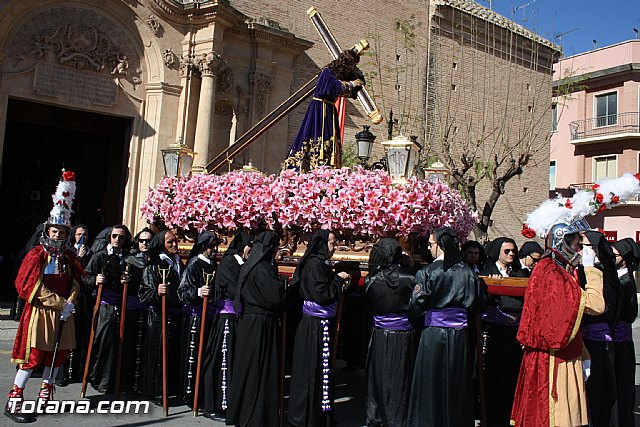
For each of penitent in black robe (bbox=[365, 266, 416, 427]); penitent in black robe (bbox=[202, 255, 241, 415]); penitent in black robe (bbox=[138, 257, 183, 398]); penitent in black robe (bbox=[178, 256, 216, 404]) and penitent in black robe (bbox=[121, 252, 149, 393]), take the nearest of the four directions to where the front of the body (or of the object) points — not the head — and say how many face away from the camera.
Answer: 1

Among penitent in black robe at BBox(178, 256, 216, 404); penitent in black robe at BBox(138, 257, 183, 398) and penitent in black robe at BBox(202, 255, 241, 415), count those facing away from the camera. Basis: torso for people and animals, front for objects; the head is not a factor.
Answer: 0

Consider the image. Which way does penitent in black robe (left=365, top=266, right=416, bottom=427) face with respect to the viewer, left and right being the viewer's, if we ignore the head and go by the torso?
facing away from the viewer

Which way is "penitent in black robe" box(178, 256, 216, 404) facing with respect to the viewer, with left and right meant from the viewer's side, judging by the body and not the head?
facing the viewer and to the right of the viewer

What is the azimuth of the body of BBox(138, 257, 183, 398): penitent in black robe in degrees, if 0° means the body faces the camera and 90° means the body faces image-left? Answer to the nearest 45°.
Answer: approximately 315°

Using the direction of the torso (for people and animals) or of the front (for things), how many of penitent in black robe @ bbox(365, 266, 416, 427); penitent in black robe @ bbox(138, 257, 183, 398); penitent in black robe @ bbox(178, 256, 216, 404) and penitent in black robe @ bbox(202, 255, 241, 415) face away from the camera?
1

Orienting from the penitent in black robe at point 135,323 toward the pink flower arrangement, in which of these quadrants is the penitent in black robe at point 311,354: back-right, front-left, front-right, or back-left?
front-right

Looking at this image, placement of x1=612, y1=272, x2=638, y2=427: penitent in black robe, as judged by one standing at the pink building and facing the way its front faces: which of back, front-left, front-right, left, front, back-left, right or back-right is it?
front-left

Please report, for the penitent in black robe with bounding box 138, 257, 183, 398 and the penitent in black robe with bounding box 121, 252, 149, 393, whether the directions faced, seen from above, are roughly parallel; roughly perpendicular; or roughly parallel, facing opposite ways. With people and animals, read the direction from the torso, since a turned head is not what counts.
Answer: roughly parallel

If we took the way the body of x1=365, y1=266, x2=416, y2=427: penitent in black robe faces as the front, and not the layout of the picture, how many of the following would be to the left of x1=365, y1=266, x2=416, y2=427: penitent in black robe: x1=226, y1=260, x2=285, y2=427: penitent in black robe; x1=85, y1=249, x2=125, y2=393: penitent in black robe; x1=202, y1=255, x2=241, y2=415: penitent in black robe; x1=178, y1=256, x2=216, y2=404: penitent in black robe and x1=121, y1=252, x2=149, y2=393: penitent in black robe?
5

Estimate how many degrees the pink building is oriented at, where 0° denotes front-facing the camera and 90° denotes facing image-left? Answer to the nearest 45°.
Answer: approximately 45°
